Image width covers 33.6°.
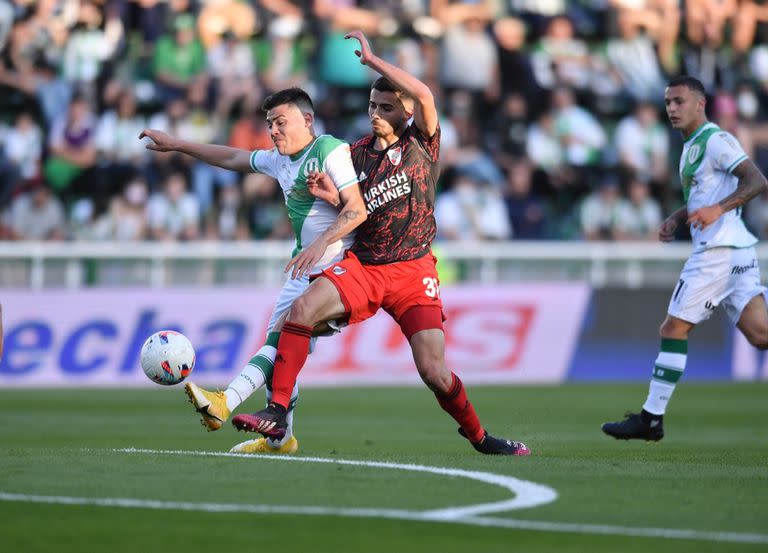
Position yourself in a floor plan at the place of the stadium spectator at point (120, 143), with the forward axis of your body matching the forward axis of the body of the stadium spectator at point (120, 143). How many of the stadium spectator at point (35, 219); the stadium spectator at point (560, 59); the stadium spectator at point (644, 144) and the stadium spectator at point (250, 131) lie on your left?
3

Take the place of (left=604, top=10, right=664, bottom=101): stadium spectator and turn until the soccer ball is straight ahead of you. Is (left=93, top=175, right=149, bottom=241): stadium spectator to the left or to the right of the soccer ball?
right

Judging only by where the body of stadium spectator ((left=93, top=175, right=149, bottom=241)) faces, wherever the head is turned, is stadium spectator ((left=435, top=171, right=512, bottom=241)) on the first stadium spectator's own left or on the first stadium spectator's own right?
on the first stadium spectator's own left

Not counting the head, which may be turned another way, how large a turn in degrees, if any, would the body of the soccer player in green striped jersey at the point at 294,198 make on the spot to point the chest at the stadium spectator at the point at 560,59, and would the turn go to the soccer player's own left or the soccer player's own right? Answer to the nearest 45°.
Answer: approximately 135° to the soccer player's own right

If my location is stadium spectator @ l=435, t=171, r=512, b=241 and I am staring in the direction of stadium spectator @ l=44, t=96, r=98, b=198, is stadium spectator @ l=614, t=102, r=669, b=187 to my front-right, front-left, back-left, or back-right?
back-right

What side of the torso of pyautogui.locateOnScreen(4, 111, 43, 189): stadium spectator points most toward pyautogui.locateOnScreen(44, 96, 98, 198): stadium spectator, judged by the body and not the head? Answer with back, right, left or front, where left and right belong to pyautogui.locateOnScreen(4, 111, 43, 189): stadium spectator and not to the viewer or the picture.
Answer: left

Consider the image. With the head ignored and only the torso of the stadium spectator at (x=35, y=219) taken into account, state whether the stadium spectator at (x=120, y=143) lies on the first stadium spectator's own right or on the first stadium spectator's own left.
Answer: on the first stadium spectator's own left

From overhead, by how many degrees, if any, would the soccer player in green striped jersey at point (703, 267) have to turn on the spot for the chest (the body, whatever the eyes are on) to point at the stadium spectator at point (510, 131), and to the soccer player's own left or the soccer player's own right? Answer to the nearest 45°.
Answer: approximately 135° to the soccer player's own right

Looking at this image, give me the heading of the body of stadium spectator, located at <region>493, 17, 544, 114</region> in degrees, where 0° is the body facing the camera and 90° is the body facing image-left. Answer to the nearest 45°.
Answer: approximately 0°
